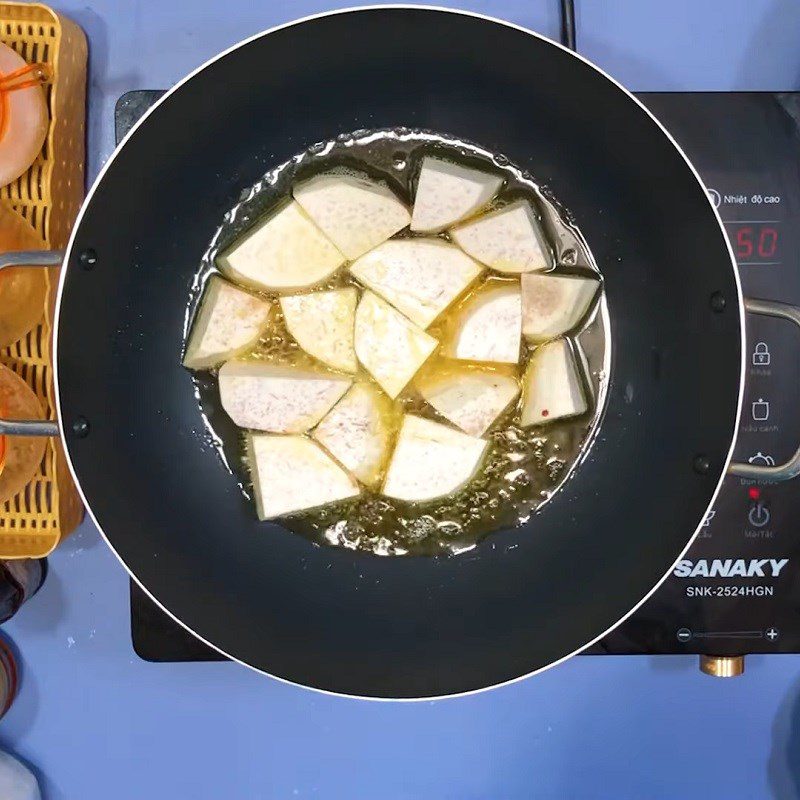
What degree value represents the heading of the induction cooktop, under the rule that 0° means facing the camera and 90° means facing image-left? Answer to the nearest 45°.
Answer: approximately 0°
